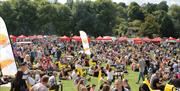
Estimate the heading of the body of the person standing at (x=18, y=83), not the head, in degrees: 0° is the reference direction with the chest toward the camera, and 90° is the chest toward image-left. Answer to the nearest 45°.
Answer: approximately 180°

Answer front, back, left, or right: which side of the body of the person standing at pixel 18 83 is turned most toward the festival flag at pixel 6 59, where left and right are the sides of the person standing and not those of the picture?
front
